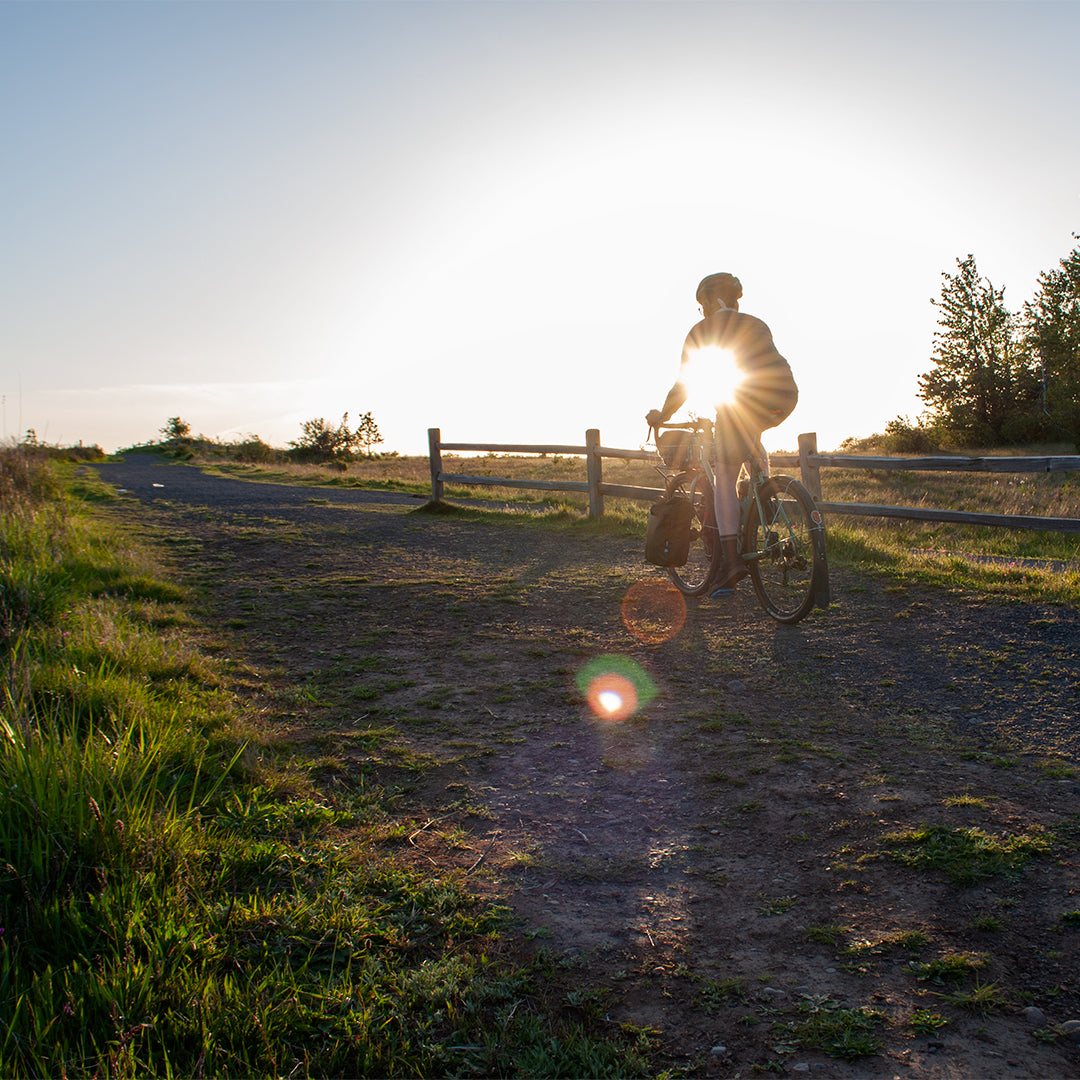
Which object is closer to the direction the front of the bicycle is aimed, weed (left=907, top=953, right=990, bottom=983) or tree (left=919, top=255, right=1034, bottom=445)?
the tree

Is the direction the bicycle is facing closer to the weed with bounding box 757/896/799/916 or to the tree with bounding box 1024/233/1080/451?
the tree

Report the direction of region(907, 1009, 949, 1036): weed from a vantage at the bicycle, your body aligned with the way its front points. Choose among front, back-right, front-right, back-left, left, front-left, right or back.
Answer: back-left

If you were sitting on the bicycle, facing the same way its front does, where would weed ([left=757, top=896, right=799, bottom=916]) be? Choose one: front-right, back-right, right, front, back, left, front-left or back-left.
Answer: back-left

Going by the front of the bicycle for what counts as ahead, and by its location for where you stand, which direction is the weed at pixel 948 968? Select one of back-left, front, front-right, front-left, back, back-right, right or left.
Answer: back-left

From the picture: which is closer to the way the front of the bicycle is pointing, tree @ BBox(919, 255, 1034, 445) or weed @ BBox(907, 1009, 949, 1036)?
the tree

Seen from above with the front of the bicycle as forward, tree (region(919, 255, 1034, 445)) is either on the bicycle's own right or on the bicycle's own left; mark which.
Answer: on the bicycle's own right

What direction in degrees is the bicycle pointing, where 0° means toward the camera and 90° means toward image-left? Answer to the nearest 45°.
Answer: approximately 135°

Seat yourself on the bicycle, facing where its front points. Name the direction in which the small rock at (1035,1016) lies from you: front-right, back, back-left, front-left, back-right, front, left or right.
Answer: back-left

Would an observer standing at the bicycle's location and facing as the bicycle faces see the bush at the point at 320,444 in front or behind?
in front

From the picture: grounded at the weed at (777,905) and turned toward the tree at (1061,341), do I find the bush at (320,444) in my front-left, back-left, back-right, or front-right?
front-left

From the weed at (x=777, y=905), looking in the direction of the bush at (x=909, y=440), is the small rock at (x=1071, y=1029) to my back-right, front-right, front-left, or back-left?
back-right
